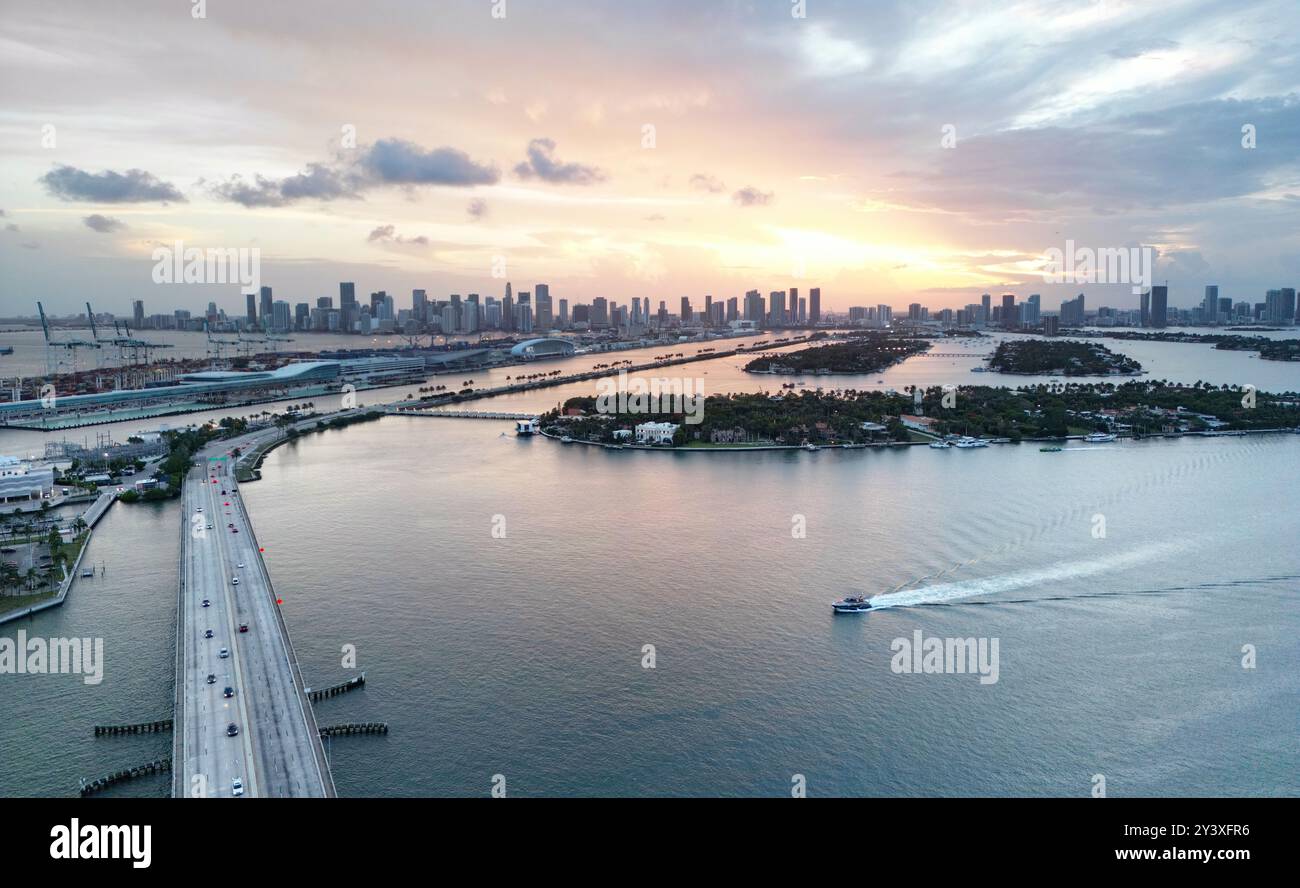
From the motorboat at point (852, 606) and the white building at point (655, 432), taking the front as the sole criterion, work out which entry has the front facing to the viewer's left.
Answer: the motorboat

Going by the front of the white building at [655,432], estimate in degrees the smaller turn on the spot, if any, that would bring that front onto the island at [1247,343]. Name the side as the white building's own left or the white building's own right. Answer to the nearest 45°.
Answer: approximately 135° to the white building's own left

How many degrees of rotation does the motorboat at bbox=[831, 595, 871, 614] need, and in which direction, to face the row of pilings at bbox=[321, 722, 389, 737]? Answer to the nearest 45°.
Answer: approximately 45° to its left

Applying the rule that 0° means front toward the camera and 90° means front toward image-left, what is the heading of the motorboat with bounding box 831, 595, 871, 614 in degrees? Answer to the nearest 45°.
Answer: approximately 90°

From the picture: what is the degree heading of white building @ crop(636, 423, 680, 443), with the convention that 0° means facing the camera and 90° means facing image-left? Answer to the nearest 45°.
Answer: approximately 0°

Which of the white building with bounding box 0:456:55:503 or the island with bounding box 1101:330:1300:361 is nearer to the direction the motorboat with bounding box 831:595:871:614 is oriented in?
the white building

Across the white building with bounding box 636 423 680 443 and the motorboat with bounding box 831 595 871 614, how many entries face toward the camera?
1

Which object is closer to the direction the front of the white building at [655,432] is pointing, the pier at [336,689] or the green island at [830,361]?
the pier

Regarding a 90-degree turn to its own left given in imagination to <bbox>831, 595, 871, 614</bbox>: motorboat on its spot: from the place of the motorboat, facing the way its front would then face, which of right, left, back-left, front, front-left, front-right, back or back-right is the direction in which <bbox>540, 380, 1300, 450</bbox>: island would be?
back

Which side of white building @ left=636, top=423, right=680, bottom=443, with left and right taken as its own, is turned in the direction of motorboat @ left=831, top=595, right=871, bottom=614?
front

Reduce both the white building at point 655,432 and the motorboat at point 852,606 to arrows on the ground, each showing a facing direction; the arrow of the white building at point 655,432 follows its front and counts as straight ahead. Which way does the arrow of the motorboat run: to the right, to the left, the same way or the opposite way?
to the right

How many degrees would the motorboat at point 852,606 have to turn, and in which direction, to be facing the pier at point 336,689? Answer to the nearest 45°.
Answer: approximately 45° to its left
